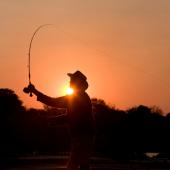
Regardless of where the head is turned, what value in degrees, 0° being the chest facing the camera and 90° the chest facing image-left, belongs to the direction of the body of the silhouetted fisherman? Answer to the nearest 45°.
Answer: approximately 90°

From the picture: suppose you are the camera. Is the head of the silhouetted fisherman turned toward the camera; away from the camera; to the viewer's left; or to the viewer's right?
to the viewer's left
